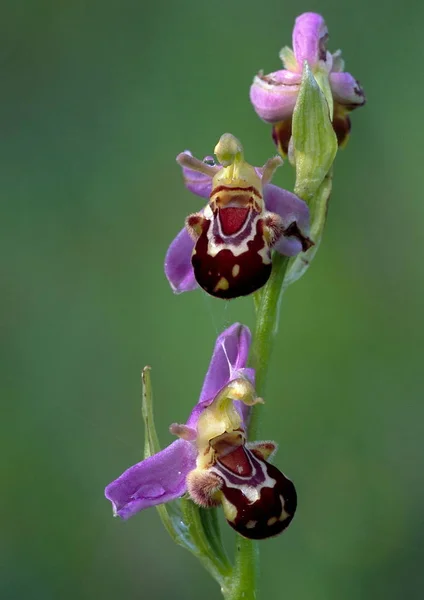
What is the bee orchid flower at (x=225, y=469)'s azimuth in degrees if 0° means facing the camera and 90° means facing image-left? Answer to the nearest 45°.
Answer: approximately 315°
